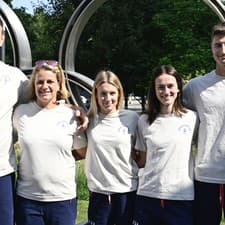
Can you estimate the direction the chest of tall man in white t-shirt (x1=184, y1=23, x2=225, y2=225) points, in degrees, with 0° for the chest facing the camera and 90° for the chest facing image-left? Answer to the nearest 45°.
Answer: approximately 0°

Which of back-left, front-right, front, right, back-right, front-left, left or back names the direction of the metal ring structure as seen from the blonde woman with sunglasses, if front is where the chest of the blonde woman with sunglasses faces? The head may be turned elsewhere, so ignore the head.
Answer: back

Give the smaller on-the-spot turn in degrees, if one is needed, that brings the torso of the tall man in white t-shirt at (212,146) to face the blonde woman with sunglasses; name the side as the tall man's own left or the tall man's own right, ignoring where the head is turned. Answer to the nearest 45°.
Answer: approximately 90° to the tall man's own right

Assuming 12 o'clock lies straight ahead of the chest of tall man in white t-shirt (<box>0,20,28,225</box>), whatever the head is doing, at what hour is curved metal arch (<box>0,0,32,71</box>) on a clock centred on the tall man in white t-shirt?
The curved metal arch is roughly at 6 o'clock from the tall man in white t-shirt.

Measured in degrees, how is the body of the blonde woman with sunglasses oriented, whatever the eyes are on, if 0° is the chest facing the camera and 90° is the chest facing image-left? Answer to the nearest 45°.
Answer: approximately 0°

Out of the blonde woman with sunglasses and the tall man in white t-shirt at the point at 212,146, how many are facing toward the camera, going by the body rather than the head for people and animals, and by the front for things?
2
